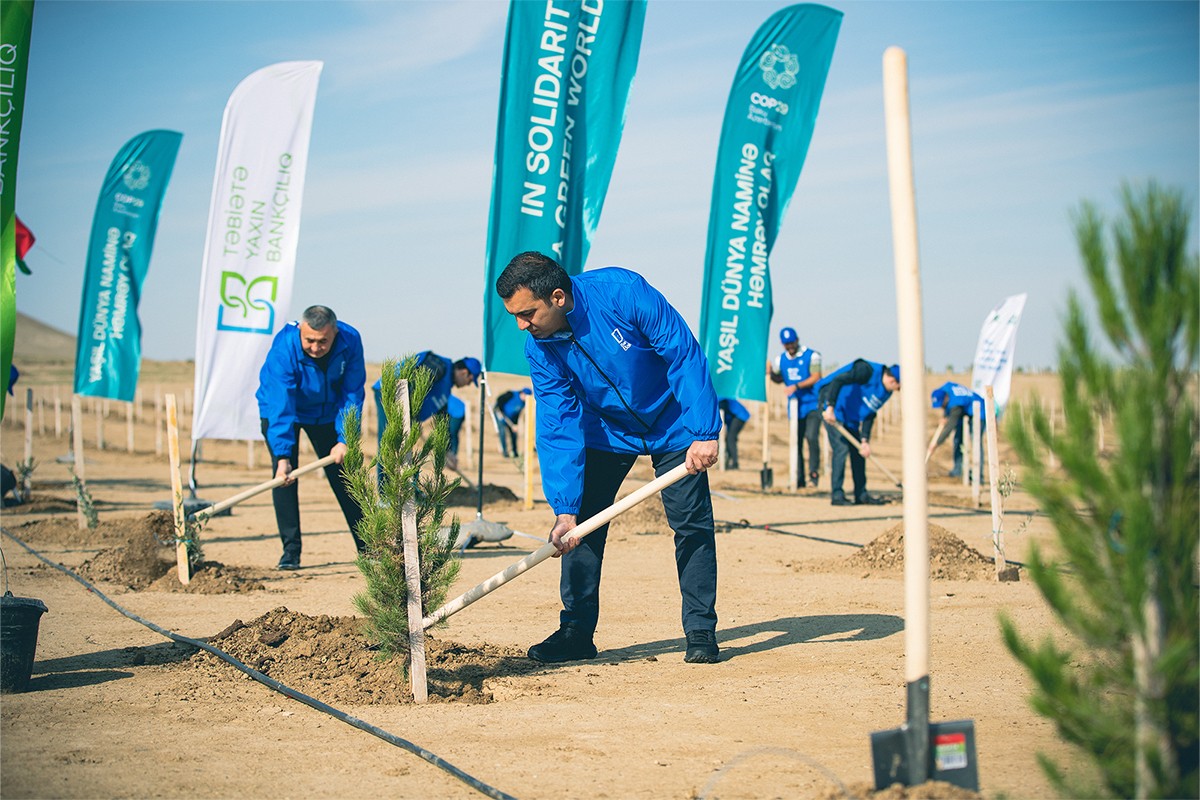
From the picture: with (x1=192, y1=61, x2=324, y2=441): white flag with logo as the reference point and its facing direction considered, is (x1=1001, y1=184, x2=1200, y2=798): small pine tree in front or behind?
in front

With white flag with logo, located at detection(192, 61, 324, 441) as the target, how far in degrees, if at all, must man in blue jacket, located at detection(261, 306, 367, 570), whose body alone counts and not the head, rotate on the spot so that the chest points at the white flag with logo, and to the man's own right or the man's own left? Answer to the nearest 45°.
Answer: approximately 180°

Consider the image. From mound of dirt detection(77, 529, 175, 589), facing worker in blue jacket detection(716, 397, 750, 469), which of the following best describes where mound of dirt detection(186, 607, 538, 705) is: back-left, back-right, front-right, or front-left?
back-right

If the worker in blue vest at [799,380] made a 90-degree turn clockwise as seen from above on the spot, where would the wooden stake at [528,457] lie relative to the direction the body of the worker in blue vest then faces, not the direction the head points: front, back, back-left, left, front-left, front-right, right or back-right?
front-left

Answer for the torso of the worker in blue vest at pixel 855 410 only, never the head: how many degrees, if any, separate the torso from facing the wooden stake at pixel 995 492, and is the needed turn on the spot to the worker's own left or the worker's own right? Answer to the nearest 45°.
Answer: approximately 45° to the worker's own right

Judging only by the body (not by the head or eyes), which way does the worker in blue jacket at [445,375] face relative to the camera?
to the viewer's right

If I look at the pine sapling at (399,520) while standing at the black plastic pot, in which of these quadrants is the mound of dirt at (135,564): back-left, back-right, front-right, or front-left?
back-left

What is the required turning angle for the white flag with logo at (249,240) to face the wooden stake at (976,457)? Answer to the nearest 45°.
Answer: approximately 90° to its left

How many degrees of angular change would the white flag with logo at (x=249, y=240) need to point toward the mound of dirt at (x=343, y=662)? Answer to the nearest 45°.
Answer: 0° — it already faces it

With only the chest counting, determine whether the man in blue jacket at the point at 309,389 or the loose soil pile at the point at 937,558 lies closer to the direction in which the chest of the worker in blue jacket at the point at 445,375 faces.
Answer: the loose soil pile
